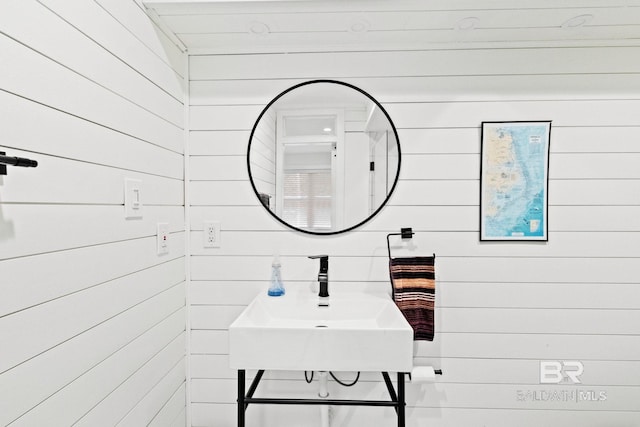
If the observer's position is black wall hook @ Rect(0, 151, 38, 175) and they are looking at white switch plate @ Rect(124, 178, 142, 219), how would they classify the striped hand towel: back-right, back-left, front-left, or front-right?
front-right

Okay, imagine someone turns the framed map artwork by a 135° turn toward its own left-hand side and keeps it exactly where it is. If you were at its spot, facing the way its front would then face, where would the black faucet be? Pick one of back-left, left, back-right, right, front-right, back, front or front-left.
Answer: back

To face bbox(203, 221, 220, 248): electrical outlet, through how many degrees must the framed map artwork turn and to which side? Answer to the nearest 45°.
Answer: approximately 45° to its right

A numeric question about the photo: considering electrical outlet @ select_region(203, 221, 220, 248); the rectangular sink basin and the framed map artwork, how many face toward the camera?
3

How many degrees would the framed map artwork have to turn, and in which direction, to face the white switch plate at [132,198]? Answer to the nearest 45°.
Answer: approximately 45° to its right

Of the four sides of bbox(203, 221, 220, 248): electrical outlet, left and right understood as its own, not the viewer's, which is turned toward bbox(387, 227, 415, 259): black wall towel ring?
left

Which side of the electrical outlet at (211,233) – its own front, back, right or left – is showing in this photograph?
front

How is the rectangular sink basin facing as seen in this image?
toward the camera

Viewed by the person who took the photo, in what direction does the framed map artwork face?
facing the viewer

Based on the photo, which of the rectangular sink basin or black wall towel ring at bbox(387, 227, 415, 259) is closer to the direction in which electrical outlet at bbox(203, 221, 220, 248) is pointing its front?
the rectangular sink basin

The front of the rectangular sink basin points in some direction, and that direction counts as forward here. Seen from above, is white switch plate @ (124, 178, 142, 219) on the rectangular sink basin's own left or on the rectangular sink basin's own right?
on the rectangular sink basin's own right
